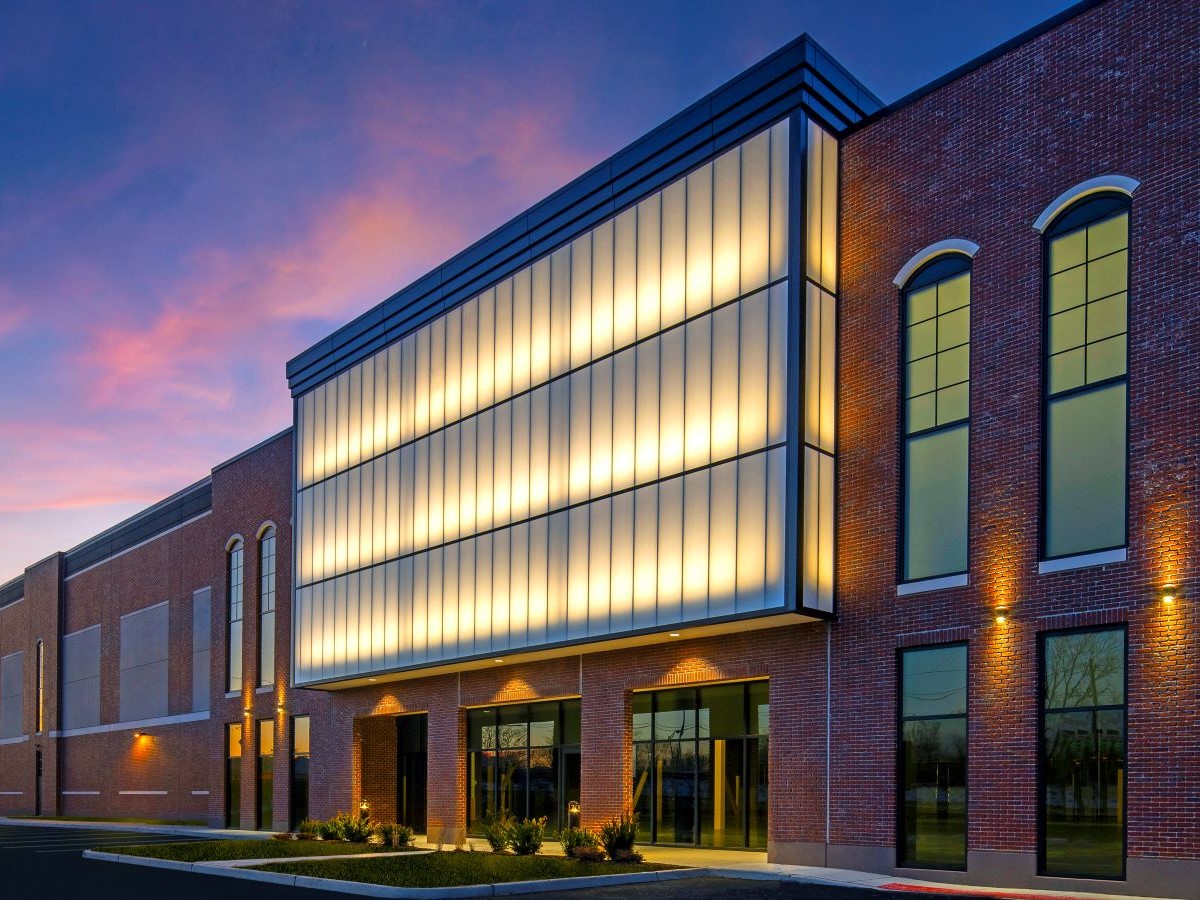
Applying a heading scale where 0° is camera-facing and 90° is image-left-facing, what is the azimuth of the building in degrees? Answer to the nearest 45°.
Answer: approximately 45°
